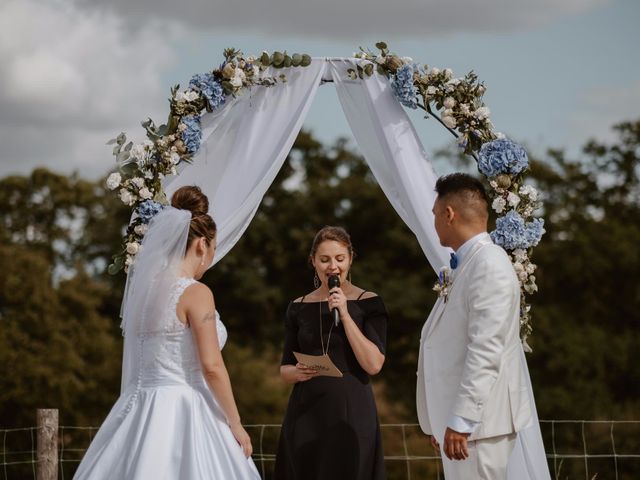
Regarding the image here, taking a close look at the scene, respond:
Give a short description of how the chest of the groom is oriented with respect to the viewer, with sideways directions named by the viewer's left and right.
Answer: facing to the left of the viewer

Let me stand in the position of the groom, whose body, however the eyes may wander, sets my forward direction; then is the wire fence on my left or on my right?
on my right

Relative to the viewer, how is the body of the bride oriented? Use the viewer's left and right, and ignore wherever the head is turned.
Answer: facing away from the viewer and to the right of the viewer

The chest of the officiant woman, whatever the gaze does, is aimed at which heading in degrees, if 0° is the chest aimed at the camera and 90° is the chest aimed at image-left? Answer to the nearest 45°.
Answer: approximately 0°

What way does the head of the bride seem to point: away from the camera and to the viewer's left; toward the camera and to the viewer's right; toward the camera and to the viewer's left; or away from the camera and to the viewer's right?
away from the camera and to the viewer's right

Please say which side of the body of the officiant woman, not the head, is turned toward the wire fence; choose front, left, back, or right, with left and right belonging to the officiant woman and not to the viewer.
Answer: back

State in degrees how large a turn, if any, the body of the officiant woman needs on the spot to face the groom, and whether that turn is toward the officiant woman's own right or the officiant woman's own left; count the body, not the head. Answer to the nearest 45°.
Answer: approximately 45° to the officiant woman's own left

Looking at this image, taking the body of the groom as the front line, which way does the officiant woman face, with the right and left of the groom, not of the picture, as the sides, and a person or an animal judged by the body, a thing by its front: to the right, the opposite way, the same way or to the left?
to the left

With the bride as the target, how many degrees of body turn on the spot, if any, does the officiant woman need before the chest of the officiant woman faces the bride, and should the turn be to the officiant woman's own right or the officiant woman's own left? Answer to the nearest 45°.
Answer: approximately 45° to the officiant woman's own right

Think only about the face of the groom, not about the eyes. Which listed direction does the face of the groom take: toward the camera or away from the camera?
away from the camera
